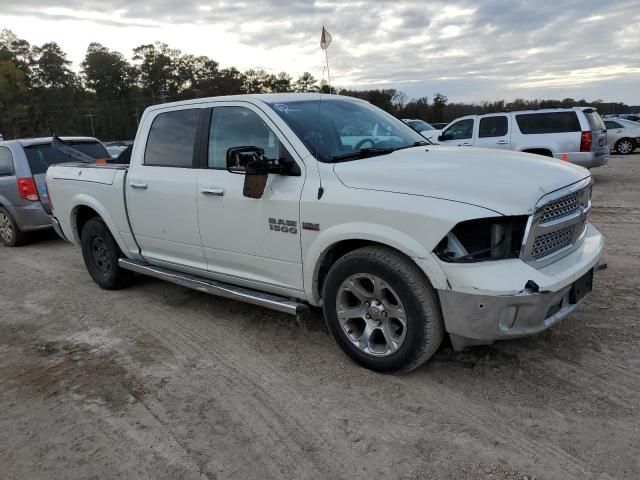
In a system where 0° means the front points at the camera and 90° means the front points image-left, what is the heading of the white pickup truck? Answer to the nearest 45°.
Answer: approximately 315°

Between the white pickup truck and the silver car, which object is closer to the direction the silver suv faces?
the silver car

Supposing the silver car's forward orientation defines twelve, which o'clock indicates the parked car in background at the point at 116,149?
The parked car in background is roughly at 2 o'clock from the silver car.

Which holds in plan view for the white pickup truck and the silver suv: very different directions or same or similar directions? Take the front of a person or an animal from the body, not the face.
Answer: very different directions

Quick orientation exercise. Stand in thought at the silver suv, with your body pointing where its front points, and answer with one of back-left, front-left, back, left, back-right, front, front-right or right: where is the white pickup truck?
back-left

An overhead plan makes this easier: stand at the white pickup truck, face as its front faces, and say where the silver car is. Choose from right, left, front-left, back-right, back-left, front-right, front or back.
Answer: back

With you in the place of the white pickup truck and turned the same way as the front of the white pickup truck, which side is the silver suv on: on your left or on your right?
on your left
